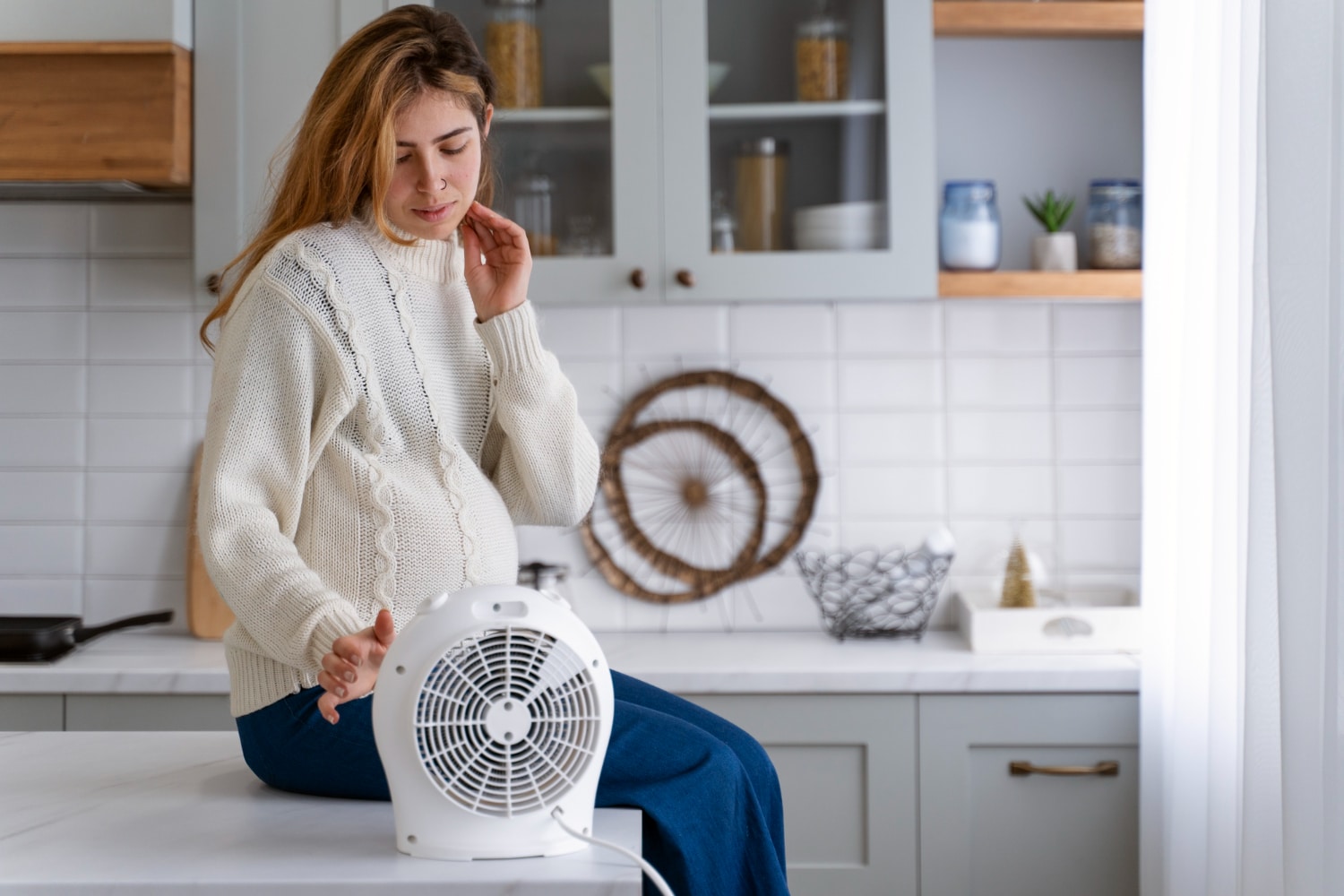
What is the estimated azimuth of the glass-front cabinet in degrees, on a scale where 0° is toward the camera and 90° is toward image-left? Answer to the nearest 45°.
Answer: approximately 0°

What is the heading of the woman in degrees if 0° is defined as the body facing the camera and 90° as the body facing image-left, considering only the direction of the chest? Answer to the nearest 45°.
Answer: approximately 315°

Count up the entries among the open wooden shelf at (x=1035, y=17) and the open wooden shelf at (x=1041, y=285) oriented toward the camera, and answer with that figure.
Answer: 2
